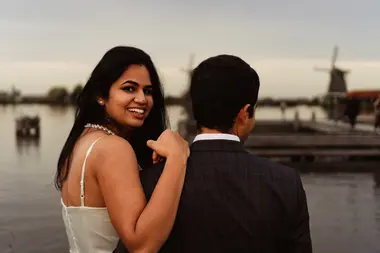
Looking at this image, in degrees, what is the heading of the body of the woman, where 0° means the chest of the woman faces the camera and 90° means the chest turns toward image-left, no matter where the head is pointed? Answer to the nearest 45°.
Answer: approximately 225°

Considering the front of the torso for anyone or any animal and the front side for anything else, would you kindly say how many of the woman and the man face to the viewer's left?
0

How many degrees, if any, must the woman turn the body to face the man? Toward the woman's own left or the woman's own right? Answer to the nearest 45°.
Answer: approximately 90° to the woman's own right

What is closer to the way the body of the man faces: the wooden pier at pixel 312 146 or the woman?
the wooden pier

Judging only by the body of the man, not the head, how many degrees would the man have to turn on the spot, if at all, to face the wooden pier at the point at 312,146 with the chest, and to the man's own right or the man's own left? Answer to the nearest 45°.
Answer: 0° — they already face it

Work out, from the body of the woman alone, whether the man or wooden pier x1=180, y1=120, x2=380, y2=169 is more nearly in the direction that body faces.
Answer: the wooden pier

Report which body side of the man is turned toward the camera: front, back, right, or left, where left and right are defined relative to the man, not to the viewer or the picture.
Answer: back

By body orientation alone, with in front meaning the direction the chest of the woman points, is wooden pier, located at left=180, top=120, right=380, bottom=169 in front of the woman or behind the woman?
in front

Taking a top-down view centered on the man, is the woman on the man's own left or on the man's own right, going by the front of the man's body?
on the man's own left
